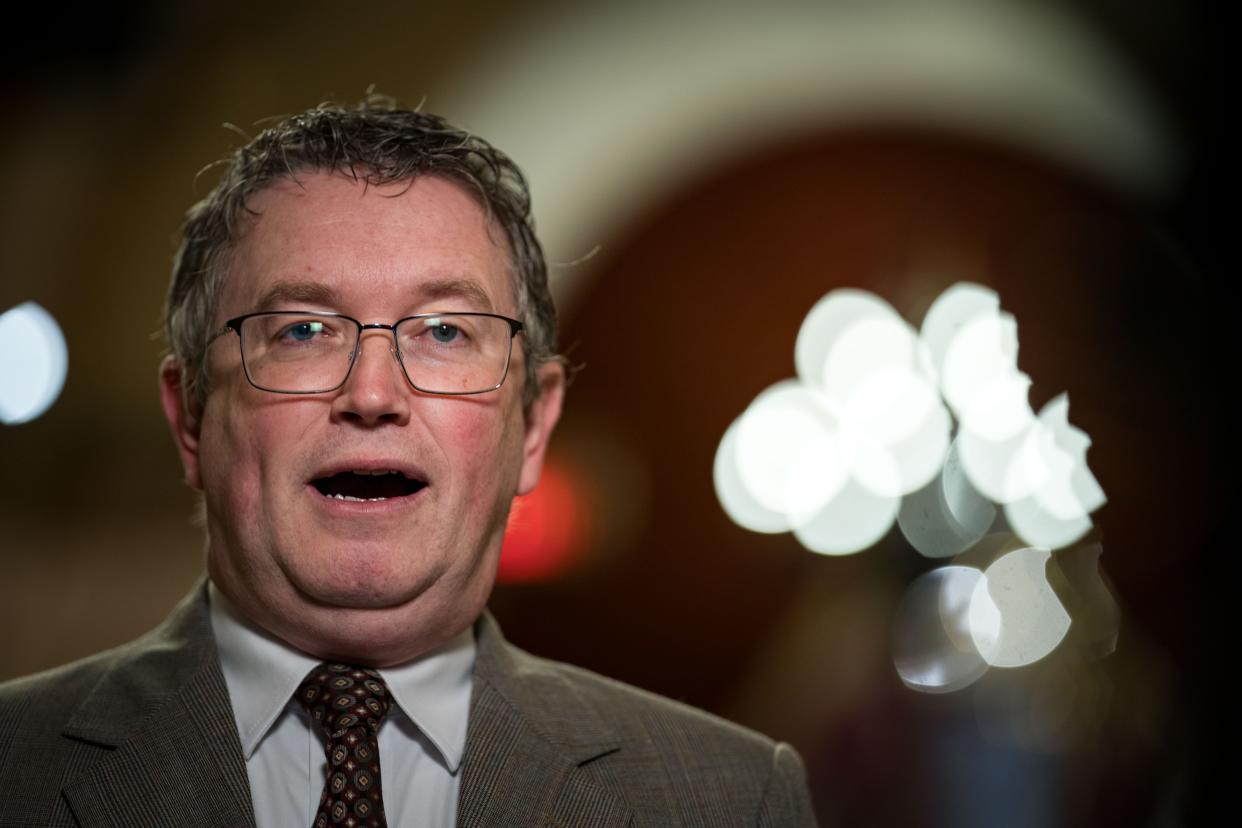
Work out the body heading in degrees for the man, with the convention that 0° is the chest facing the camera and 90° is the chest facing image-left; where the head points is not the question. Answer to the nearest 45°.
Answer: approximately 0°
